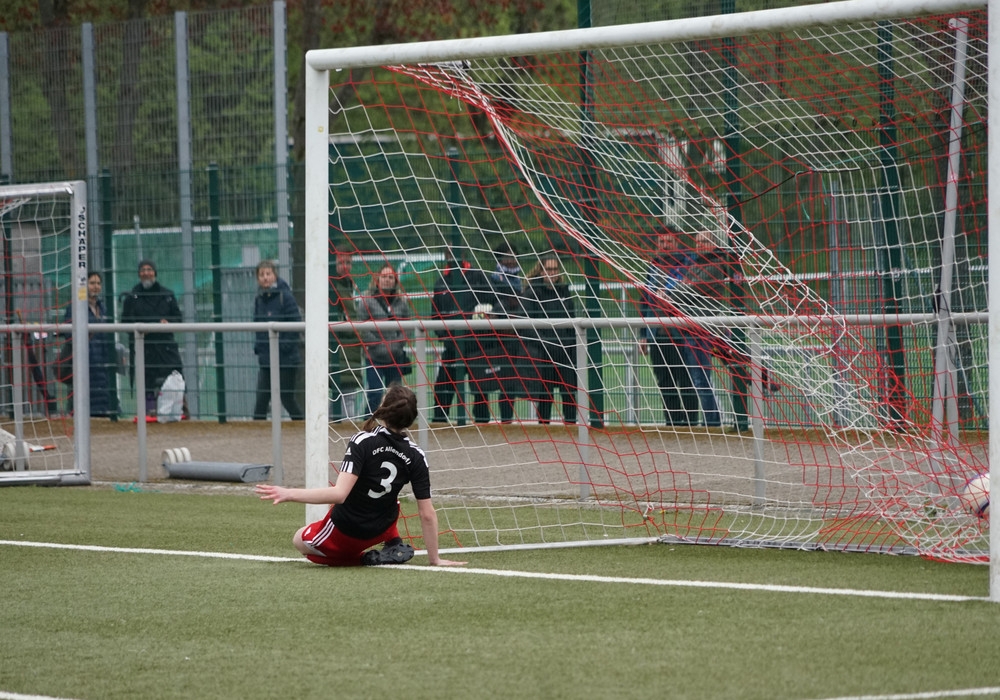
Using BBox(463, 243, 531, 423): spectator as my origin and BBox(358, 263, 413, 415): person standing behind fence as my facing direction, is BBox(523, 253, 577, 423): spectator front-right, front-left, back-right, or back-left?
back-right

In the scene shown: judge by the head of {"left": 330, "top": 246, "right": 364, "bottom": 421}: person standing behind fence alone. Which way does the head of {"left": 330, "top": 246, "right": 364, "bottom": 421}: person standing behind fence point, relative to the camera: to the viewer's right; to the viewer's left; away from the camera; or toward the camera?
toward the camera

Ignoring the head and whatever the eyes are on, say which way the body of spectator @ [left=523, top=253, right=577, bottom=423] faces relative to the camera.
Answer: toward the camera

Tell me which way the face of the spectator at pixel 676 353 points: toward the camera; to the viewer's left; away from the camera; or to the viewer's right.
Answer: toward the camera

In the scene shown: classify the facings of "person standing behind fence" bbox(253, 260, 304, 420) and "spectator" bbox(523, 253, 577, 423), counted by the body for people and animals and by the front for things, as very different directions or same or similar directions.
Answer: same or similar directions

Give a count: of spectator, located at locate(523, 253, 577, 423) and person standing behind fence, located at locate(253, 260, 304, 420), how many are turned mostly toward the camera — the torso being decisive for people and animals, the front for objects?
2

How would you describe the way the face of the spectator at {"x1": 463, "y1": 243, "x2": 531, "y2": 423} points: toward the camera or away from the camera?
toward the camera

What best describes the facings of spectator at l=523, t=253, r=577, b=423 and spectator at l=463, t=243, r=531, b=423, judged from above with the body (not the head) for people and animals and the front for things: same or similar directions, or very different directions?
same or similar directions

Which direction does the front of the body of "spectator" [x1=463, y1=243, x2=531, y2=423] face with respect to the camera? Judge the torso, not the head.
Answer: toward the camera

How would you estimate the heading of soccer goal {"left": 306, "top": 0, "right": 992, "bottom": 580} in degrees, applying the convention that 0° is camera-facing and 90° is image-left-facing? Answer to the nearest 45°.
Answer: approximately 45°

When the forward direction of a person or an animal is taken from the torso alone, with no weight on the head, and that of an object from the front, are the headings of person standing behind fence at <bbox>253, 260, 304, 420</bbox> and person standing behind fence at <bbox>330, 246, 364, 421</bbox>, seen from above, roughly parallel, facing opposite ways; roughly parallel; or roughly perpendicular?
roughly parallel

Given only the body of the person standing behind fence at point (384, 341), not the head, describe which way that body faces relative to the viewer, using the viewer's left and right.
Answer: facing the viewer

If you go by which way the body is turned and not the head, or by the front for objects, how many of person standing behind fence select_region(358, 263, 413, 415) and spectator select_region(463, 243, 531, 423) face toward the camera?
2

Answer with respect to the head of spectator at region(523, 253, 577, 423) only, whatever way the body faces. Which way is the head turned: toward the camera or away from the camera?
toward the camera
